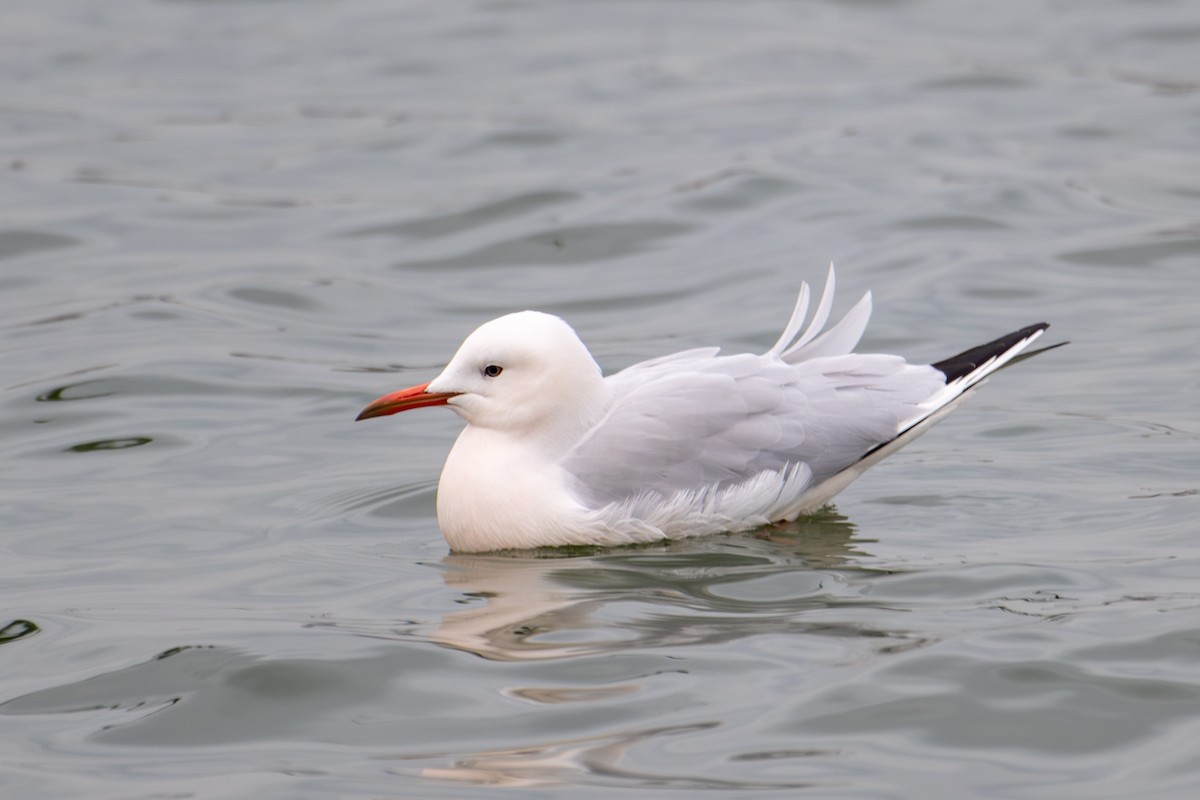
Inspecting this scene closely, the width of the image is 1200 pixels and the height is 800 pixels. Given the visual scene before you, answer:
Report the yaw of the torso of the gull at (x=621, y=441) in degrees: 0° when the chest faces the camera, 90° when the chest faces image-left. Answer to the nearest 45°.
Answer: approximately 90°
